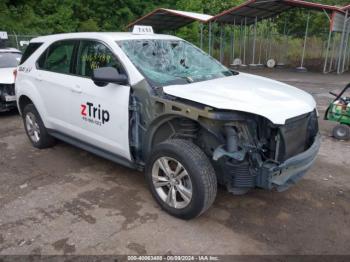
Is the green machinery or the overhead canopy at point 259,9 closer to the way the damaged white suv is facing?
the green machinery

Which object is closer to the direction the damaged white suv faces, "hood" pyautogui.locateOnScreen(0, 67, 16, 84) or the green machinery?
the green machinery

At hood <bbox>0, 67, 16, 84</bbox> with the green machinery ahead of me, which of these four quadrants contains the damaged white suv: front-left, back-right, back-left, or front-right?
front-right

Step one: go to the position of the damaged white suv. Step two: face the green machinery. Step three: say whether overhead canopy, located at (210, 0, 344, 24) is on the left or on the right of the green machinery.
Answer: left

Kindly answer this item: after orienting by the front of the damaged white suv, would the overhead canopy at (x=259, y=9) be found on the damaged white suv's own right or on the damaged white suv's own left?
on the damaged white suv's own left

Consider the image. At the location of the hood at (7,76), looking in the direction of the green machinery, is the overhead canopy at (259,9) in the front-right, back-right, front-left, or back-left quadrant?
front-left

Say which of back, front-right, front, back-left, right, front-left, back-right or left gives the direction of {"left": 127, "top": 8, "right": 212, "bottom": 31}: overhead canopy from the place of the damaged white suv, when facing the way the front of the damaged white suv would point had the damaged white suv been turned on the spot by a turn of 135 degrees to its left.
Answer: front

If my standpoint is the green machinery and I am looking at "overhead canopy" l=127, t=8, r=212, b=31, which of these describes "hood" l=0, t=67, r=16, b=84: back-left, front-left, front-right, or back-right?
front-left

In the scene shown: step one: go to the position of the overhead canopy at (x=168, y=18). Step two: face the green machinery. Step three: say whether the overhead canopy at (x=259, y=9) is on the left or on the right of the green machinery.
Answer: left

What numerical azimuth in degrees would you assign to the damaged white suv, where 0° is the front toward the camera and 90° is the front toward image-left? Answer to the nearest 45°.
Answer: approximately 315°

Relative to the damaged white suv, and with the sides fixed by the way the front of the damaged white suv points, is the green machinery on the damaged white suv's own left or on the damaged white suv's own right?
on the damaged white suv's own left

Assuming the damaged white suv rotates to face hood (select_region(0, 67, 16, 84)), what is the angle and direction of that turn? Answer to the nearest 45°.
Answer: approximately 180°
